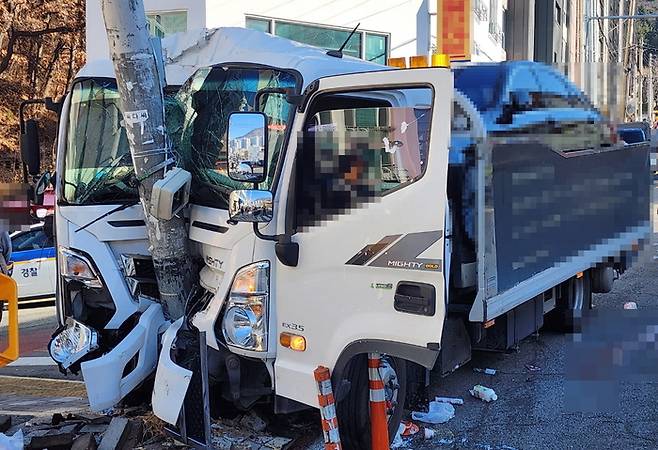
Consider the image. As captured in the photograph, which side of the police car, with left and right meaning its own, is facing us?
left

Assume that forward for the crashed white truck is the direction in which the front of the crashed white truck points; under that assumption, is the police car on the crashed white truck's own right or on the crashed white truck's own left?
on the crashed white truck's own right

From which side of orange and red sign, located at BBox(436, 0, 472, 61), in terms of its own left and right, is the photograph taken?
front

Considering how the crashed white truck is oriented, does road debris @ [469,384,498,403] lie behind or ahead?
behind

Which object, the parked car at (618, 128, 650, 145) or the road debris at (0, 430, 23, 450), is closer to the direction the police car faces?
the road debris

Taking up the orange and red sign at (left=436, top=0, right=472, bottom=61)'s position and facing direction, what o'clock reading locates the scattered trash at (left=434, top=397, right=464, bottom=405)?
The scattered trash is roughly at 12 o'clock from the orange and red sign.

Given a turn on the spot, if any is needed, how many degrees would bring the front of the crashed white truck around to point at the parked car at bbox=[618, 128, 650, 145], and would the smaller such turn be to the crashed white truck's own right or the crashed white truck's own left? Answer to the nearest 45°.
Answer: approximately 180°

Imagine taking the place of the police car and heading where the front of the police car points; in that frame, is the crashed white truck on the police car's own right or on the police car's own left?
on the police car's own left

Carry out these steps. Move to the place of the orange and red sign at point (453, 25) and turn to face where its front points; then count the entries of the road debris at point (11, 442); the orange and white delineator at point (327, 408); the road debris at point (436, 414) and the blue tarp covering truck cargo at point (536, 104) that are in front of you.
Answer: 4

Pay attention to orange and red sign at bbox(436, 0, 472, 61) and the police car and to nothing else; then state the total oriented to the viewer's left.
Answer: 1

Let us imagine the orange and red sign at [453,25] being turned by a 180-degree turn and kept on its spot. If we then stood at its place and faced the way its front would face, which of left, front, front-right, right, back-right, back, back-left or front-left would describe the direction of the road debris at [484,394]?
back

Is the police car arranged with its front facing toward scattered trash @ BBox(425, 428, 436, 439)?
no

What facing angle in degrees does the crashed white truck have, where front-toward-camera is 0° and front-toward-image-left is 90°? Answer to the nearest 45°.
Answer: approximately 45°

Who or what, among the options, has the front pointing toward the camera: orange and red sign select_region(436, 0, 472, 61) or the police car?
the orange and red sign

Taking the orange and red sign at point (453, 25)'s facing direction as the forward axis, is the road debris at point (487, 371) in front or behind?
in front

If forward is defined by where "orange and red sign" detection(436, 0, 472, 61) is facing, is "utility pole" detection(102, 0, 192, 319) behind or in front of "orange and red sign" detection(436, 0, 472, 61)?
in front

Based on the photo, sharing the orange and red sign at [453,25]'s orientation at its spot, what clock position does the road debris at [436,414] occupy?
The road debris is roughly at 12 o'clock from the orange and red sign.
